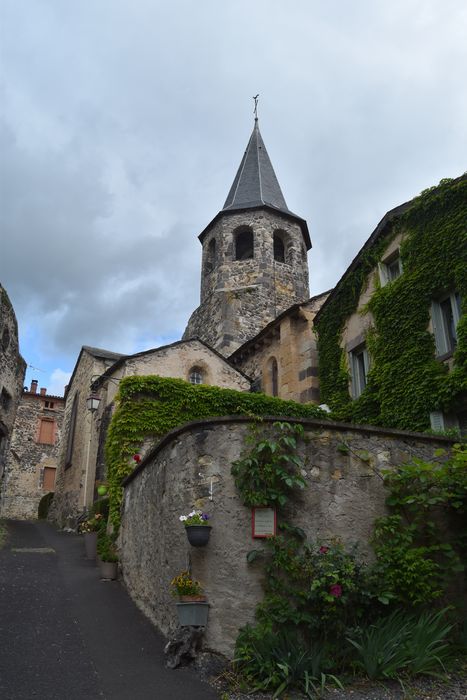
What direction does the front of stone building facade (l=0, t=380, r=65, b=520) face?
toward the camera

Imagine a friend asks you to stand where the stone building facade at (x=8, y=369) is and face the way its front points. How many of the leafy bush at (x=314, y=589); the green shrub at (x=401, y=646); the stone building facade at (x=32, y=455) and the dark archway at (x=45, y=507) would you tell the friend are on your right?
2

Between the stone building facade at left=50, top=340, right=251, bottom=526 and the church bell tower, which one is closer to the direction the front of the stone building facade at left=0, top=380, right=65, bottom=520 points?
the stone building facade

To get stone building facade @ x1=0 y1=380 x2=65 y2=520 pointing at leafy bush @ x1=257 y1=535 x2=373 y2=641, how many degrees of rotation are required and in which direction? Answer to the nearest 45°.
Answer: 0° — it already faces it

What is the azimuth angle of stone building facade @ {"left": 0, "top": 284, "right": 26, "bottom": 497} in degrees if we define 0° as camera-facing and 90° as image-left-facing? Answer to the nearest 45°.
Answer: approximately 270°

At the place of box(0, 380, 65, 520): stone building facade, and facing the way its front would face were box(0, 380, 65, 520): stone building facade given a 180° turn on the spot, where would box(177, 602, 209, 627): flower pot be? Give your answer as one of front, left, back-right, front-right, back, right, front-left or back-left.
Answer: back

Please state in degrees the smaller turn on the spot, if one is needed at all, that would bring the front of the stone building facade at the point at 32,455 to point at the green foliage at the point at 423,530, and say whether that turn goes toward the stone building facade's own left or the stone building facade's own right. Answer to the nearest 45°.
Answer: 0° — it already faces it

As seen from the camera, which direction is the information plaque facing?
toward the camera
